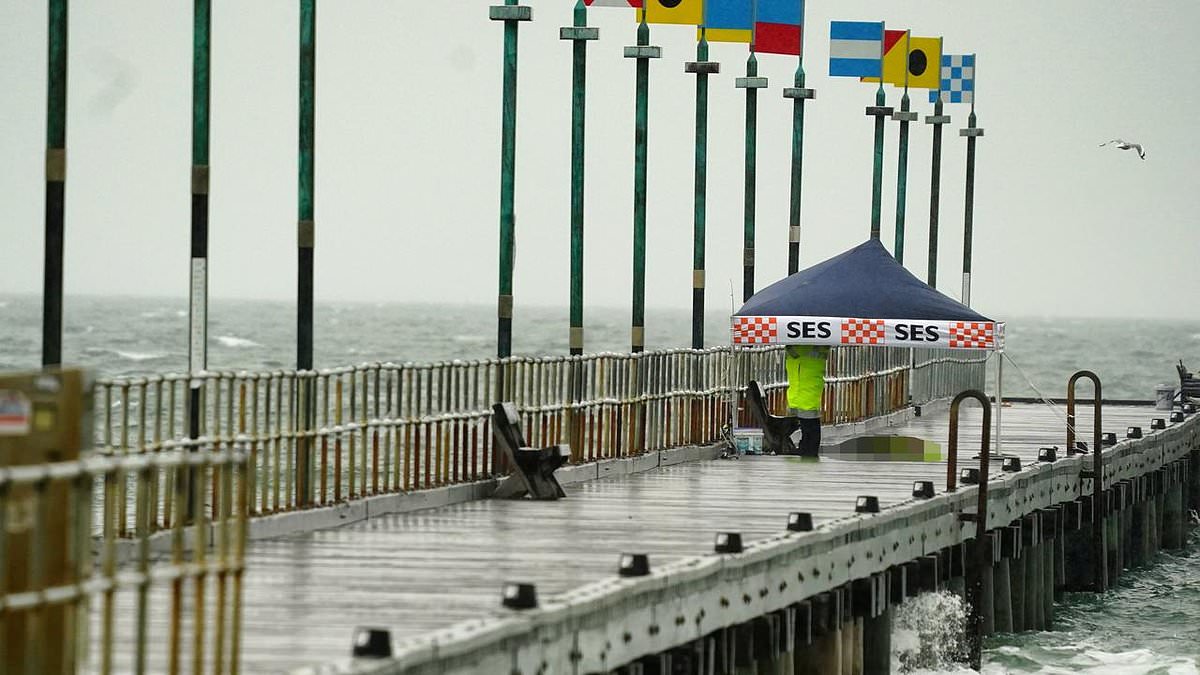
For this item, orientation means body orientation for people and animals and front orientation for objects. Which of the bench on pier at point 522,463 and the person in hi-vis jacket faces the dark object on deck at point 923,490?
the bench on pier

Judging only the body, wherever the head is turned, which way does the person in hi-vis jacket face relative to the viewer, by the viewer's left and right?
facing away from the viewer

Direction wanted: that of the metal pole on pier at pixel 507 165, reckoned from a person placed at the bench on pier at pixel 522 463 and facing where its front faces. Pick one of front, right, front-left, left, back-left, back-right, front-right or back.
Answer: left

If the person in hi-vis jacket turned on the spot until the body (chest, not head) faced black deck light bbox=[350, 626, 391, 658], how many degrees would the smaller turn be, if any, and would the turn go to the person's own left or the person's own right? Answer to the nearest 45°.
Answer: approximately 180°

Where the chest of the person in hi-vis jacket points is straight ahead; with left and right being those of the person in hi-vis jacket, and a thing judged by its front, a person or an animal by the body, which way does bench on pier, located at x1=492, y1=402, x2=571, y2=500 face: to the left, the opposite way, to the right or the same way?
to the right

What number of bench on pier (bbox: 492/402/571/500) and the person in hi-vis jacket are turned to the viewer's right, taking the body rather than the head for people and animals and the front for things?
1

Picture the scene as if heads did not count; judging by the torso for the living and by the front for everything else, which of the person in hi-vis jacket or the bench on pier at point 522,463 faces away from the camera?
the person in hi-vis jacket

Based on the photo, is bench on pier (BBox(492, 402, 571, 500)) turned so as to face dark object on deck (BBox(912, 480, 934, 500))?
yes

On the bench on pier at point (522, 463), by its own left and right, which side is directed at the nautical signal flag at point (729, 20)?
left

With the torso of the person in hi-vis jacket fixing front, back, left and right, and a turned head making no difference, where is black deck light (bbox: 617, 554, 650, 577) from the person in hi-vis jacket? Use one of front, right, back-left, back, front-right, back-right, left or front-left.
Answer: back

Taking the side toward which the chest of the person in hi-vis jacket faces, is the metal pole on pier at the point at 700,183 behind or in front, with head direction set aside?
in front

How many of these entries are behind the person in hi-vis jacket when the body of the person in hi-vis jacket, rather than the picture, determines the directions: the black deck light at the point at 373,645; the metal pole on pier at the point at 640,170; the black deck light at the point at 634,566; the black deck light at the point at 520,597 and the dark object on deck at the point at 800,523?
4

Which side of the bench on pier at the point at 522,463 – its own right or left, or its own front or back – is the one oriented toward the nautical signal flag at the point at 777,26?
left

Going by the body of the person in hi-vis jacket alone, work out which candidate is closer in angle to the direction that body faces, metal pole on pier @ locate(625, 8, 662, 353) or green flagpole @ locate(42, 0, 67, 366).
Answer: the metal pole on pier

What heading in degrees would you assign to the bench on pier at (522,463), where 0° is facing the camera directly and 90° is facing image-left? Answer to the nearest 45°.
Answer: approximately 270°

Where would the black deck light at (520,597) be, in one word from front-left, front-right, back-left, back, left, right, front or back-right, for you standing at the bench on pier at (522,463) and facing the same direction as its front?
right
